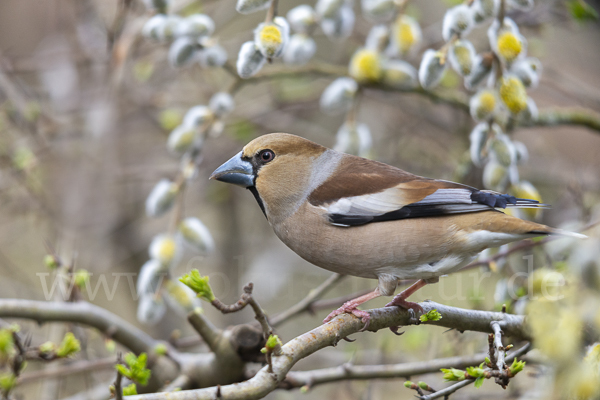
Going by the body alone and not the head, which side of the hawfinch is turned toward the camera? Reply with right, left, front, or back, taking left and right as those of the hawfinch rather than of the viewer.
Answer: left

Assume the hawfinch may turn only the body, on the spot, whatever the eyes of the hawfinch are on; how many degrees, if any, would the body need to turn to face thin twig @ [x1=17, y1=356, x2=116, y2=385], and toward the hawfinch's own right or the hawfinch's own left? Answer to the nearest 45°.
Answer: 0° — it already faces it

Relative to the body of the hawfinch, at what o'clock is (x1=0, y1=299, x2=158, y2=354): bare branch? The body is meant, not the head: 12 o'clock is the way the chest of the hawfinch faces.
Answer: The bare branch is roughly at 12 o'clock from the hawfinch.
